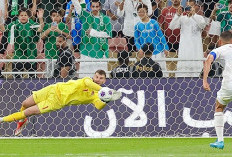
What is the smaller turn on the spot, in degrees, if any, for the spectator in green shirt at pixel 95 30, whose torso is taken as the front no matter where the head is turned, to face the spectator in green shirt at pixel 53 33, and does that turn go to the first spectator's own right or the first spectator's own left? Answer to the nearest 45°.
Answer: approximately 90° to the first spectator's own right

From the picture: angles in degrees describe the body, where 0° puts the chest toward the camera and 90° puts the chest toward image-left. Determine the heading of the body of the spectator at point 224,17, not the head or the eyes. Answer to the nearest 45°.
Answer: approximately 0°

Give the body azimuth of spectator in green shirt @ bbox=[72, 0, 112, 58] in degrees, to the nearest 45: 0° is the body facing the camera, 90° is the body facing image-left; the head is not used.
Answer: approximately 0°

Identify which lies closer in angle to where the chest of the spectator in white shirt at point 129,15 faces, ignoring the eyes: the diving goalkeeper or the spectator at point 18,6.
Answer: the diving goalkeeper
